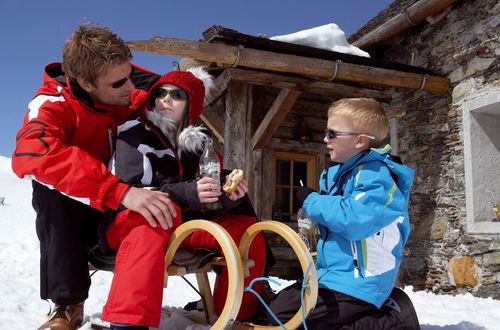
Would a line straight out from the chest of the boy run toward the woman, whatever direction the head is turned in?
yes

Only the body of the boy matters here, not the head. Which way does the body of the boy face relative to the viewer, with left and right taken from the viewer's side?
facing to the left of the viewer

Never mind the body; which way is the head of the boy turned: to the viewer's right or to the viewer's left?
to the viewer's left

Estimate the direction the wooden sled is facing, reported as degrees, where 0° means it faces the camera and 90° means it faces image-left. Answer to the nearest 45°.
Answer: approximately 315°

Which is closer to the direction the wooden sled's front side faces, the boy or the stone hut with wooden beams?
the boy

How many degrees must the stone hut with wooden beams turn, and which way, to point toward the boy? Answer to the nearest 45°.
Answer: approximately 45° to its left

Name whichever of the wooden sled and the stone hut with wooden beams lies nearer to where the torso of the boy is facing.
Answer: the wooden sled

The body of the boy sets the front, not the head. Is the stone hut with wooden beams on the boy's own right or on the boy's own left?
on the boy's own right

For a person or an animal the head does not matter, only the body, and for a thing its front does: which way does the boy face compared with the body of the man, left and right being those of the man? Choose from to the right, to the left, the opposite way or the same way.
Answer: the opposite way

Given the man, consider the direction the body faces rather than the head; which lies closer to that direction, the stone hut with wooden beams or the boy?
the boy

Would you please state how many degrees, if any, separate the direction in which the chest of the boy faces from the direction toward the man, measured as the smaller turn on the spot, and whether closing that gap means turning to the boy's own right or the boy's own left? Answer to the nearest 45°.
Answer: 0° — they already face them

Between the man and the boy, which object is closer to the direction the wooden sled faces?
the boy

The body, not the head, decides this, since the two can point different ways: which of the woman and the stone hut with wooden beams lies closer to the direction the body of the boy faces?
the woman
